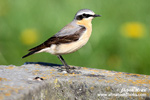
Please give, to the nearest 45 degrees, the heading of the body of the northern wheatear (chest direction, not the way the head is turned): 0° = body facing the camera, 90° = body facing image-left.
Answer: approximately 270°

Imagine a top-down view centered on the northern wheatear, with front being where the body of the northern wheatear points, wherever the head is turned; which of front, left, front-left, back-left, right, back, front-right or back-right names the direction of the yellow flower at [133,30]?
front-left
